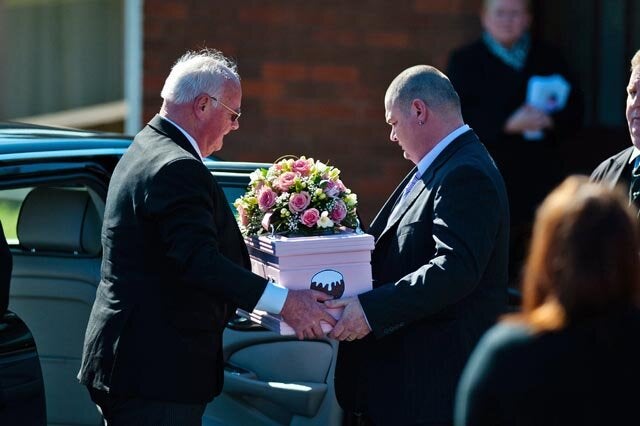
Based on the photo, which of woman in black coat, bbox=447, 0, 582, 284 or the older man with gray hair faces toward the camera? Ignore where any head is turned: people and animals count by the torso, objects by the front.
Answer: the woman in black coat

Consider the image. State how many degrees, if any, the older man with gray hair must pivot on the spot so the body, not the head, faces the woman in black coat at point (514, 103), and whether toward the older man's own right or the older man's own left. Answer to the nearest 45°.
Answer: approximately 45° to the older man's own left

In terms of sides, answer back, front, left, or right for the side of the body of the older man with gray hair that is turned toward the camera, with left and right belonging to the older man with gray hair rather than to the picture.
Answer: right

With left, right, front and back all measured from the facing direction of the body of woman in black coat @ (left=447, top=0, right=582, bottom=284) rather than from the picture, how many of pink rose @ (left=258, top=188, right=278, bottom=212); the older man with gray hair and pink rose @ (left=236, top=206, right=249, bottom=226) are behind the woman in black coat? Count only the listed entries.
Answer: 0

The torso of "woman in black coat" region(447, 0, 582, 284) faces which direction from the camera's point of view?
toward the camera

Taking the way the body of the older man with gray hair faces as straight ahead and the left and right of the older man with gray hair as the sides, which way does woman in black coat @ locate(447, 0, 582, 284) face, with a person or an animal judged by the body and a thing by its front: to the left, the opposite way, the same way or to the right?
to the right

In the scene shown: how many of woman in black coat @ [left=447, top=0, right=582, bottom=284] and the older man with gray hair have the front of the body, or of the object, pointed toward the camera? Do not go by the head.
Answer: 1

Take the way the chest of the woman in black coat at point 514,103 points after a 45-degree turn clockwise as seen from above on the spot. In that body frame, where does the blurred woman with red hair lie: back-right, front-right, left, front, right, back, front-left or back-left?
front-left

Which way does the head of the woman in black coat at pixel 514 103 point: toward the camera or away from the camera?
toward the camera

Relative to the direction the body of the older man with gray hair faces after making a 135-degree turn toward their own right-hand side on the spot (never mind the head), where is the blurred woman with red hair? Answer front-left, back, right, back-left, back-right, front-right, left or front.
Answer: left

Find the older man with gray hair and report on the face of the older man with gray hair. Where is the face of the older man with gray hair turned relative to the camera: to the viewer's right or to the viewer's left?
to the viewer's right

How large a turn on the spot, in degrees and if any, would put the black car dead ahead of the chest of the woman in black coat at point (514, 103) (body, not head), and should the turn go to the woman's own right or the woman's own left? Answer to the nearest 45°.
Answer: approximately 45° to the woman's own right
